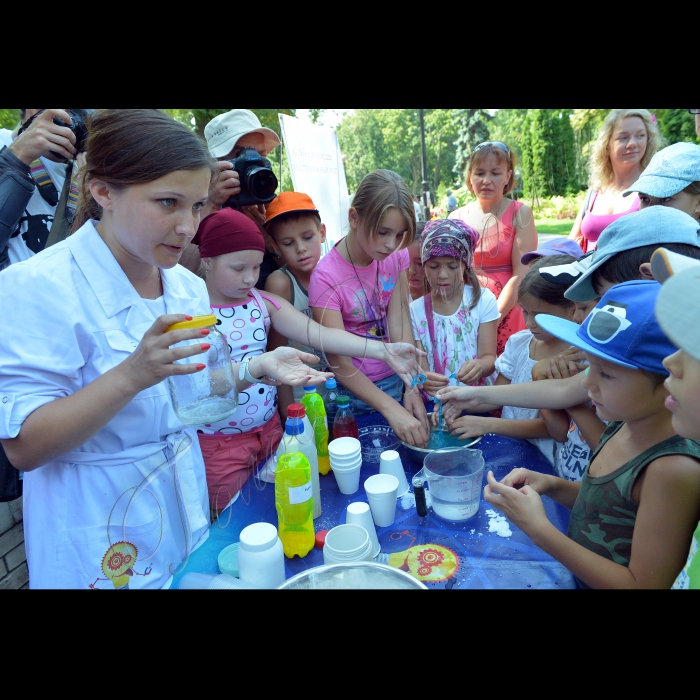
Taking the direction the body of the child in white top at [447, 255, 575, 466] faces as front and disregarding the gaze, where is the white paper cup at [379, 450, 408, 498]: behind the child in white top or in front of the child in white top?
in front

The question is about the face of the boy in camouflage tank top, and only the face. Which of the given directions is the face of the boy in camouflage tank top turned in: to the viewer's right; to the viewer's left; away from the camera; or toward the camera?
to the viewer's left

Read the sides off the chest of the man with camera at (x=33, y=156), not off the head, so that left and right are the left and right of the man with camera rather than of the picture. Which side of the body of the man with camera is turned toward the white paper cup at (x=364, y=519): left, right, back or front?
front

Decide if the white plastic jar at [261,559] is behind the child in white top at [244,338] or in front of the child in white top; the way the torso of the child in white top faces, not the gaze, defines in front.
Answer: in front

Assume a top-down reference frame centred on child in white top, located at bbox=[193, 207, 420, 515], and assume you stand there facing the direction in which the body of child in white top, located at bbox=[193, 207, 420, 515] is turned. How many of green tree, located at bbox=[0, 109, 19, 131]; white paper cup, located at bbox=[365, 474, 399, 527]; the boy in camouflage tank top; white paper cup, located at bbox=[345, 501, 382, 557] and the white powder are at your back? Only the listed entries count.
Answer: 1

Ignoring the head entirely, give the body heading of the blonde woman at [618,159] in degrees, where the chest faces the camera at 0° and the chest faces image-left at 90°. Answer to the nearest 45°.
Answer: approximately 0°

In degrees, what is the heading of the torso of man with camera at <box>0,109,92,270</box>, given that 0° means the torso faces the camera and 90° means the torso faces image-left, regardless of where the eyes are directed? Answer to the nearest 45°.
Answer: approximately 315°

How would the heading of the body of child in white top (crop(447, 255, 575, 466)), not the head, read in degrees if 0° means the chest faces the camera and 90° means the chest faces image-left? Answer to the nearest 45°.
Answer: approximately 45°

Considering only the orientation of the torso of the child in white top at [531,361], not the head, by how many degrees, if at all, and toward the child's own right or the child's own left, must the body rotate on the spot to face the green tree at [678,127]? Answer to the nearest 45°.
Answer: approximately 135° to the child's own right

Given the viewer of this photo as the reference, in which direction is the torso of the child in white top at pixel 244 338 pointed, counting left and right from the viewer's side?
facing the viewer and to the right of the viewer

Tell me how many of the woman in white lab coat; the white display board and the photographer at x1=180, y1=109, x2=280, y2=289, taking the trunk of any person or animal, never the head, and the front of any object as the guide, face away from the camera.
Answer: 0

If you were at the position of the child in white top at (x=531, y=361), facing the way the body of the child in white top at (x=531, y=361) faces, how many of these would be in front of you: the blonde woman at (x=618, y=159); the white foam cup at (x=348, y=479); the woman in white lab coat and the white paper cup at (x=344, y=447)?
3

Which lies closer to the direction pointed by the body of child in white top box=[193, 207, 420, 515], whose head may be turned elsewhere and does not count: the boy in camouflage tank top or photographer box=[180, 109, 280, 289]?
the boy in camouflage tank top

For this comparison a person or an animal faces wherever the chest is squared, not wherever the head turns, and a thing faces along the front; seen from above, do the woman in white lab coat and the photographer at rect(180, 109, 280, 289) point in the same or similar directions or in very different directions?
same or similar directions
